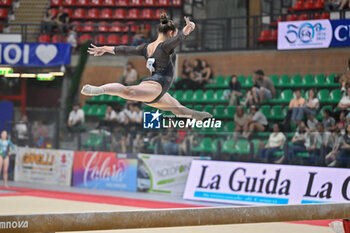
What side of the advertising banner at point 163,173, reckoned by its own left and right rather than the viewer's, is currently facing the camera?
front

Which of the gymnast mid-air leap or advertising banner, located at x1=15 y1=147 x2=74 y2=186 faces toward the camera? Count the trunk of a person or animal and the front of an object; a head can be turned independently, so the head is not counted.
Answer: the advertising banner

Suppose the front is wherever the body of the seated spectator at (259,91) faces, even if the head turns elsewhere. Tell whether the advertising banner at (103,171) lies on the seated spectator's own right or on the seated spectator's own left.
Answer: on the seated spectator's own right

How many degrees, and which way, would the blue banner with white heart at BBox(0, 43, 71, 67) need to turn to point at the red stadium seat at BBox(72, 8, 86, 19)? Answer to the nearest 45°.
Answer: approximately 180°

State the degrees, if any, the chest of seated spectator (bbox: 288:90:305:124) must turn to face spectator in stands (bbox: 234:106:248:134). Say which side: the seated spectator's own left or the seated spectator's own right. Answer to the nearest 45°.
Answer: approximately 45° to the seated spectator's own right

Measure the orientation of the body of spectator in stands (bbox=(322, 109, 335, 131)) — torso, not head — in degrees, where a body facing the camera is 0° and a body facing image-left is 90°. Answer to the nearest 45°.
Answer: approximately 45°

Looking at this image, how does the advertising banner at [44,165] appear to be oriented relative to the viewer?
toward the camera

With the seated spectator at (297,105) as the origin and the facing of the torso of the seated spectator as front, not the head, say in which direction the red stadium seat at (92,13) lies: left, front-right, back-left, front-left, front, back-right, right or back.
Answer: back-right

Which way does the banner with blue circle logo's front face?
toward the camera

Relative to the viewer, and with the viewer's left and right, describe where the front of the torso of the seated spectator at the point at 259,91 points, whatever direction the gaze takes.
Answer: facing the viewer and to the left of the viewer
